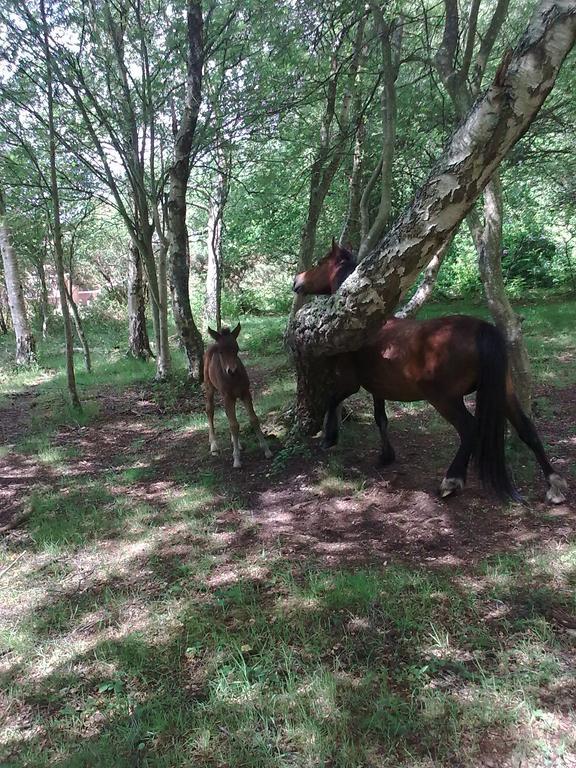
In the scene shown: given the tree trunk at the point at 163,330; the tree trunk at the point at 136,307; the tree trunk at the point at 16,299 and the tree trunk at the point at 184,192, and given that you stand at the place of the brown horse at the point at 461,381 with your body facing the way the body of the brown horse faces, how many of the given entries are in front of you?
4

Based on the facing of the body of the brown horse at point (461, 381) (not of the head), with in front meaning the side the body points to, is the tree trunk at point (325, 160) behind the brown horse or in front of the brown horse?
in front

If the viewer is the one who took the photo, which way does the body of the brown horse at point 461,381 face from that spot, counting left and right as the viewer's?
facing away from the viewer and to the left of the viewer

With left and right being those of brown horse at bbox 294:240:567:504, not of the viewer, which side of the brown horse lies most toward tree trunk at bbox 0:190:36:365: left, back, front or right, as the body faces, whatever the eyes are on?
front

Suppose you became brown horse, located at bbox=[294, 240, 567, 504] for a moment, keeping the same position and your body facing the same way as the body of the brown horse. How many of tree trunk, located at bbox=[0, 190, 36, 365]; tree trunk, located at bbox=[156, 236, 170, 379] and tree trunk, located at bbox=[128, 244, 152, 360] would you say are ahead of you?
3

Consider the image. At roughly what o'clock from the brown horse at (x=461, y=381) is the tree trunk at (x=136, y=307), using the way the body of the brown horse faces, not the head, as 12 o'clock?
The tree trunk is roughly at 12 o'clock from the brown horse.

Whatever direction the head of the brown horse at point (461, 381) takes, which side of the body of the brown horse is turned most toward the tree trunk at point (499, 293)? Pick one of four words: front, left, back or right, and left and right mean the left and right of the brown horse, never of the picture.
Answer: right

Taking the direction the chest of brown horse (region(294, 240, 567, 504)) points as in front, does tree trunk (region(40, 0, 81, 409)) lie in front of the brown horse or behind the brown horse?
in front

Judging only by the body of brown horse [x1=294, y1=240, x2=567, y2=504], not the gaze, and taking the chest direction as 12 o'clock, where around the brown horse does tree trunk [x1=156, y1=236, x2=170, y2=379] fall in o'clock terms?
The tree trunk is roughly at 12 o'clock from the brown horse.
